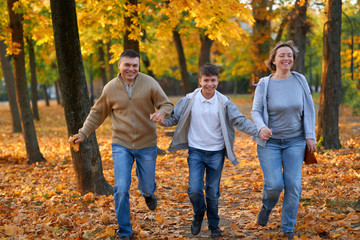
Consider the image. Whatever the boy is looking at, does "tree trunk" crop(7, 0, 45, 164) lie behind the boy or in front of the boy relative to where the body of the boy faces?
behind

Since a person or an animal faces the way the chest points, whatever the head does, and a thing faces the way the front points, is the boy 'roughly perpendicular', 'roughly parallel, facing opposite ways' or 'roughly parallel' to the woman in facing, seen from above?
roughly parallel

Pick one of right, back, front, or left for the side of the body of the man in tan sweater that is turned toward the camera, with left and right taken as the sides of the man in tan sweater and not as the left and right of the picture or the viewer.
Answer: front

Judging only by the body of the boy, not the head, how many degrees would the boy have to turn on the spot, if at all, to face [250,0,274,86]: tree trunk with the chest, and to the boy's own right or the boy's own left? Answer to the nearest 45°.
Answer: approximately 180°

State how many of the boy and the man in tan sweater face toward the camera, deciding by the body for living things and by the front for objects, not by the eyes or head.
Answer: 2

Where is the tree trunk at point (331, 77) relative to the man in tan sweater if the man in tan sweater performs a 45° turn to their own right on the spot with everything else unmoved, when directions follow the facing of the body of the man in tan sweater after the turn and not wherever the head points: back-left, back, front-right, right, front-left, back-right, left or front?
back

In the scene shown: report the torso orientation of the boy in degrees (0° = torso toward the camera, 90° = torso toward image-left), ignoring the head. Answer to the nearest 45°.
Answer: approximately 0°

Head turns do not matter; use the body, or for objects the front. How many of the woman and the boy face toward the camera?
2

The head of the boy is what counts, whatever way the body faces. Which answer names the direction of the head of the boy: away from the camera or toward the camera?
toward the camera

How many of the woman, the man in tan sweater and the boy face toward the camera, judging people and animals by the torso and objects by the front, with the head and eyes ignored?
3

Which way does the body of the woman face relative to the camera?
toward the camera

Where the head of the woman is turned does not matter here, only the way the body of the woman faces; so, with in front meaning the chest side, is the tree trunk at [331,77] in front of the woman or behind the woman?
behind
